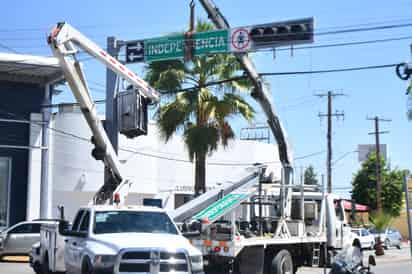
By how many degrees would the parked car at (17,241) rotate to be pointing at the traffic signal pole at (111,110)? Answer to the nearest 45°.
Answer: approximately 135° to its left

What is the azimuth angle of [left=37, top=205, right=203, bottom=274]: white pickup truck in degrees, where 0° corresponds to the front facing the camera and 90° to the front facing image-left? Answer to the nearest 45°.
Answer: approximately 315°

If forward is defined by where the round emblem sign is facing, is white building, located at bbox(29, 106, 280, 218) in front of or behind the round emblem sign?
behind

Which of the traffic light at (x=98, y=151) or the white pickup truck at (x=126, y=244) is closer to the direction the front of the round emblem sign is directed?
the white pickup truck
